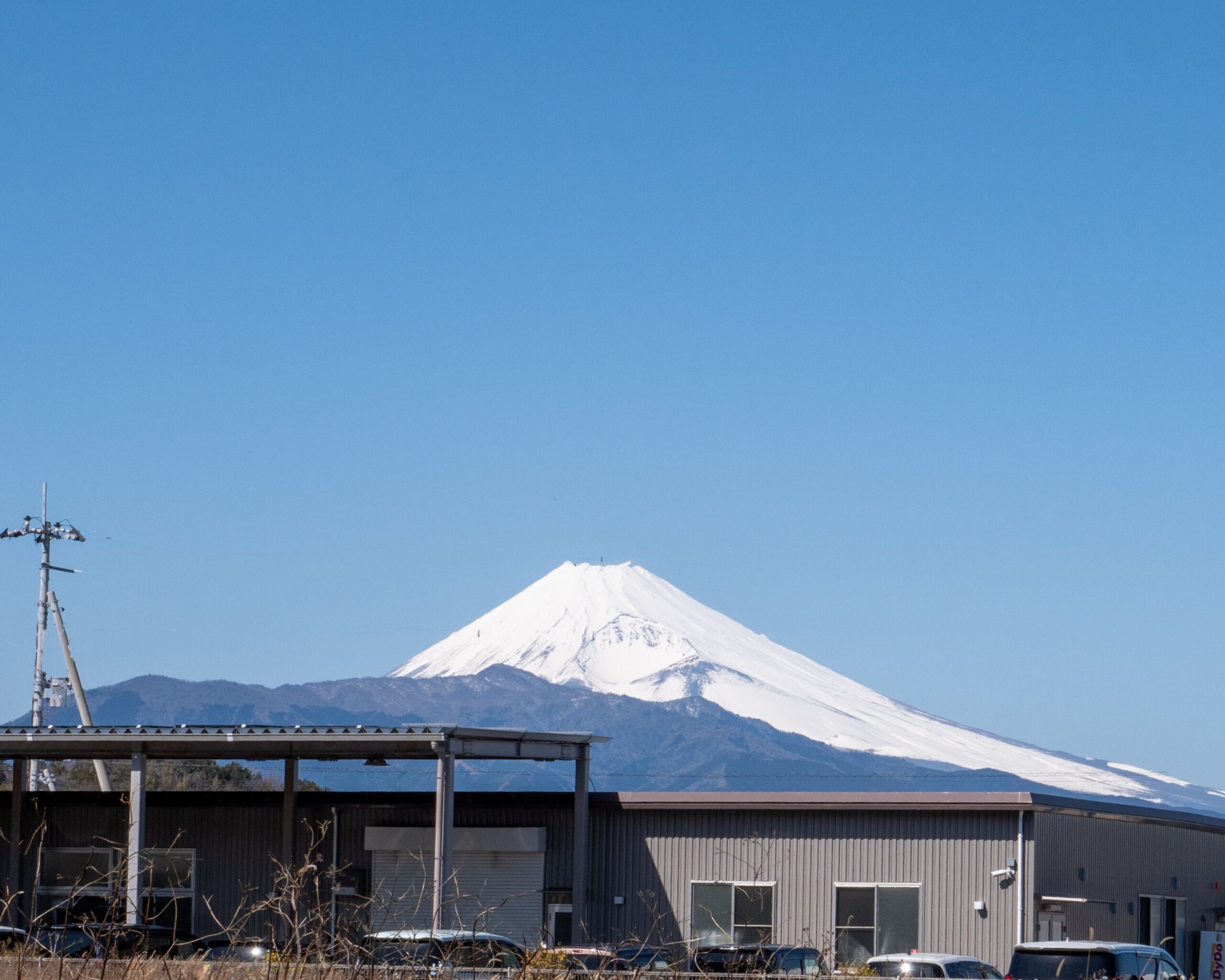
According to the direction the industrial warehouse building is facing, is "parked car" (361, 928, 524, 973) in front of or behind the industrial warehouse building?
in front

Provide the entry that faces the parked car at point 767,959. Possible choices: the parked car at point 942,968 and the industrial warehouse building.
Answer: the industrial warehouse building

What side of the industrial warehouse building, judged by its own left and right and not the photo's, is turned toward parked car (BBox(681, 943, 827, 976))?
front

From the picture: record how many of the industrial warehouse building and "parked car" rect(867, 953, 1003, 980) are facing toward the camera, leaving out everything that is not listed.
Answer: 1

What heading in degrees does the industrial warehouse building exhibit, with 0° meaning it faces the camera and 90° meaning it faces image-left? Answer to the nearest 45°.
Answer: approximately 0°

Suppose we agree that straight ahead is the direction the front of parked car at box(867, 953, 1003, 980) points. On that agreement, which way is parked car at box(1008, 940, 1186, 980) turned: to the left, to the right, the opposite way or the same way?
the same way

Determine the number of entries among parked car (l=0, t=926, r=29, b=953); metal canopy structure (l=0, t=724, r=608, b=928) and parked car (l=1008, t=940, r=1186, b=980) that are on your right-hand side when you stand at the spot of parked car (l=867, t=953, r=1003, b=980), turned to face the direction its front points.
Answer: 1

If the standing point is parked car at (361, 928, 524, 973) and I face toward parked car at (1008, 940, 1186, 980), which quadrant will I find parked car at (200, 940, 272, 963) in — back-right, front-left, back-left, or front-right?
back-left

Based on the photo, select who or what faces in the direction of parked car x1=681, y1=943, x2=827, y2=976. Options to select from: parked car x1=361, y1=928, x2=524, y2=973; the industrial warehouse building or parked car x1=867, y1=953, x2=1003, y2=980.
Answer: the industrial warehouse building

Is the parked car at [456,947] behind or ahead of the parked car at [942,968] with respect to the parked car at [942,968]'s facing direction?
behind

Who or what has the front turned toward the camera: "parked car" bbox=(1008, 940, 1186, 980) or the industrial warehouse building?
the industrial warehouse building

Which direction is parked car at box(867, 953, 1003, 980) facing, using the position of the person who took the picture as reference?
facing away from the viewer and to the right of the viewer

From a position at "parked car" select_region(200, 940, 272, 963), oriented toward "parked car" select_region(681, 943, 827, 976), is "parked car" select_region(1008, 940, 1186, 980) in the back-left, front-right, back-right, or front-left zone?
front-right
